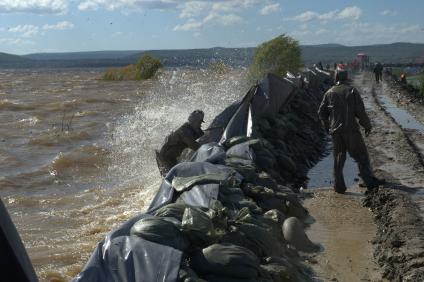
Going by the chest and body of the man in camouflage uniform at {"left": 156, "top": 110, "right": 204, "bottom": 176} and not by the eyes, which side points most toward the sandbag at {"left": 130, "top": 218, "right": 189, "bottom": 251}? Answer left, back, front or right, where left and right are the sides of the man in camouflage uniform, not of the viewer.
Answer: right

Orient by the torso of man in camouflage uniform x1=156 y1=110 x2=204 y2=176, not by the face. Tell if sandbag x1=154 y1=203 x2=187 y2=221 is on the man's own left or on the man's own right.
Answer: on the man's own right

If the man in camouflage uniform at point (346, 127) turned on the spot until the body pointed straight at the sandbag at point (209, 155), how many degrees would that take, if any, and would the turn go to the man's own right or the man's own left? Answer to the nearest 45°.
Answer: approximately 135° to the man's own left

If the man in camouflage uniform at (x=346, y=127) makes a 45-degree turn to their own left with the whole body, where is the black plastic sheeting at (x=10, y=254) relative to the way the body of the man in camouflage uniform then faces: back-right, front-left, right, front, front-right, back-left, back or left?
back-left

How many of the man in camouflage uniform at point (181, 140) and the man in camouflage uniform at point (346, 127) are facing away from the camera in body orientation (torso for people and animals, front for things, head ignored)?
1

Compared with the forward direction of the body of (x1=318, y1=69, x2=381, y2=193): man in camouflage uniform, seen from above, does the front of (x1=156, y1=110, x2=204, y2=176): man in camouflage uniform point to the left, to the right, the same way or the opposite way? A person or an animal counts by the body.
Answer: to the right

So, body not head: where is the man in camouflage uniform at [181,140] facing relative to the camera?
to the viewer's right

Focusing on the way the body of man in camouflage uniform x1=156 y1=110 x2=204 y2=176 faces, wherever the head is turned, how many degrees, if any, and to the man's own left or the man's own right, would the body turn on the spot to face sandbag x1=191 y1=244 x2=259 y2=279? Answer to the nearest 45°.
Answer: approximately 90° to the man's own right

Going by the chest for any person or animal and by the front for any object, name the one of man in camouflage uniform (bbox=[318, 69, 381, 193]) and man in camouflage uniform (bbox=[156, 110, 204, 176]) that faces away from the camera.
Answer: man in camouflage uniform (bbox=[318, 69, 381, 193])

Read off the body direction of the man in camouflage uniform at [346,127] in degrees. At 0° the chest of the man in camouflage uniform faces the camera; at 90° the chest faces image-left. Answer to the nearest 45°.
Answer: approximately 180°

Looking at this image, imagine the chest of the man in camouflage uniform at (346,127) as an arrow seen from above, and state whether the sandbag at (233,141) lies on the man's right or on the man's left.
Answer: on the man's left
